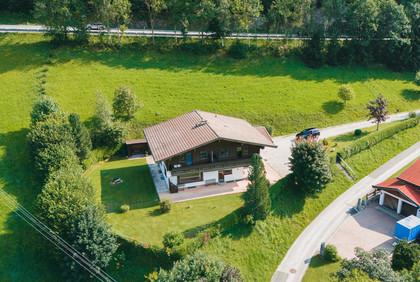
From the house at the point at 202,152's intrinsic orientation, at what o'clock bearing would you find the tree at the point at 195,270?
The tree is roughly at 12 o'clock from the house.

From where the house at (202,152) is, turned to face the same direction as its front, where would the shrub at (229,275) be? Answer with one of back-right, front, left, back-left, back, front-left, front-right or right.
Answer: front

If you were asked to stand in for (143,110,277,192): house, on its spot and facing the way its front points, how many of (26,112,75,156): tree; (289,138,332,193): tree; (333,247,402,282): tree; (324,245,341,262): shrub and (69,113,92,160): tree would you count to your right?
2

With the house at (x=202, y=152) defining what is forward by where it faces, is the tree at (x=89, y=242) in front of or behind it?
in front

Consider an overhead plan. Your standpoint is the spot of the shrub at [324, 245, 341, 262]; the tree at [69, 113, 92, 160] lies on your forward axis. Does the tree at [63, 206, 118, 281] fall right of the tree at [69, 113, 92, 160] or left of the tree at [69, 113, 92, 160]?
left

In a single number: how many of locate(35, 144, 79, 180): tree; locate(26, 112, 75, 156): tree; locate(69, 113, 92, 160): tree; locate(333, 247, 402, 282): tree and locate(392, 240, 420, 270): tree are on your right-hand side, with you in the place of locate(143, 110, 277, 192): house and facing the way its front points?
3

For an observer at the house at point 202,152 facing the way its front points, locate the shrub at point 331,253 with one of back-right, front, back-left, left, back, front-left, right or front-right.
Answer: front-left

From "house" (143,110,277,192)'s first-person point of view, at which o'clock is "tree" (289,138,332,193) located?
The tree is roughly at 9 o'clock from the house.

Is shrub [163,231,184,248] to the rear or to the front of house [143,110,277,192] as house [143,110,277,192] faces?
to the front

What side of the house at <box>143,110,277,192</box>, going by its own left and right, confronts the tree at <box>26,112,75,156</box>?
right

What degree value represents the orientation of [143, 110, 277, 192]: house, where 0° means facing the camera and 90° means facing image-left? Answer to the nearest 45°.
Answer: approximately 0°

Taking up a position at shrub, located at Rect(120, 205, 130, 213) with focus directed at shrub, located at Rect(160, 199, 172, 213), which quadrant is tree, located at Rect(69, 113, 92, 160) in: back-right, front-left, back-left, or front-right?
back-left

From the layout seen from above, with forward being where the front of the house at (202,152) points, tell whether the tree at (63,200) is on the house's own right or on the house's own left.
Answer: on the house's own right

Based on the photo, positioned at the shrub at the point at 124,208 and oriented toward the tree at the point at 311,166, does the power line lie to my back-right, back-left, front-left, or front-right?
back-right

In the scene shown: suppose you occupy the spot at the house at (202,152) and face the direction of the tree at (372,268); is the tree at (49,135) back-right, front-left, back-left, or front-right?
back-right
